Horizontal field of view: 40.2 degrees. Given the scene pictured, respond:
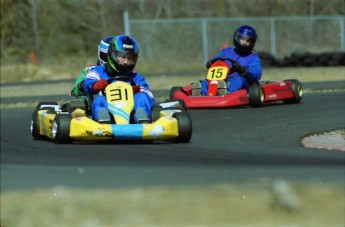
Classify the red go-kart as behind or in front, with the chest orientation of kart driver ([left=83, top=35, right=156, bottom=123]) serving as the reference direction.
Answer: behind

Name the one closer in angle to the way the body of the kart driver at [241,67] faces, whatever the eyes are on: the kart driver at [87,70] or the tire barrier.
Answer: the kart driver

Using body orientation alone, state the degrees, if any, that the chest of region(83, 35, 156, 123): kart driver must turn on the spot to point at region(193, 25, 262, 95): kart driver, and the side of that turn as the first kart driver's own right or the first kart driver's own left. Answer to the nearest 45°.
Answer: approximately 135° to the first kart driver's own left

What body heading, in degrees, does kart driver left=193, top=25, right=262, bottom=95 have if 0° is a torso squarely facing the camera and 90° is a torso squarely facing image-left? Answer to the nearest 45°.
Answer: approximately 45°

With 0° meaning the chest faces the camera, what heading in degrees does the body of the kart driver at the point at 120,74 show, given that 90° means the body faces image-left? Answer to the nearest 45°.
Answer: approximately 0°

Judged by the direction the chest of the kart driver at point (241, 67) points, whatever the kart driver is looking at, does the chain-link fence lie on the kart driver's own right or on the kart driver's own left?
on the kart driver's own right

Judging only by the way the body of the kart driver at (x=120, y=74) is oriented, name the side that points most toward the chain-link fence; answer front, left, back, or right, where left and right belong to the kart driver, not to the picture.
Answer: back
